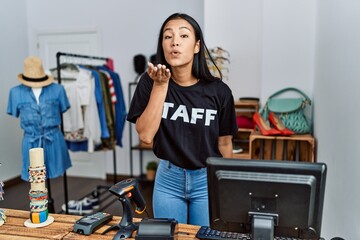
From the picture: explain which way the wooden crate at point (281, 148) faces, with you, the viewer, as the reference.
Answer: facing the viewer

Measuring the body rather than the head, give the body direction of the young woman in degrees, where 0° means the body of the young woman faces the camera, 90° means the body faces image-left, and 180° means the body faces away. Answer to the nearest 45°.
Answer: approximately 0°

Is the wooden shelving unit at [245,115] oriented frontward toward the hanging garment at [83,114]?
no

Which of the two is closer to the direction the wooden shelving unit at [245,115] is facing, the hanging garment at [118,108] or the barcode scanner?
the barcode scanner

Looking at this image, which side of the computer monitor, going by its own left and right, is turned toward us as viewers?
back

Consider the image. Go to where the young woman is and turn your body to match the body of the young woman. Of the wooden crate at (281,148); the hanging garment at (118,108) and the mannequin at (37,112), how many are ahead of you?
0

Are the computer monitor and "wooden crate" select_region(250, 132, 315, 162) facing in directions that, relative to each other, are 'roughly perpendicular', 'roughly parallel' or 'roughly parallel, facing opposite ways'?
roughly parallel, facing opposite ways

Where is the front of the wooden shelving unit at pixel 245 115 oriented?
toward the camera

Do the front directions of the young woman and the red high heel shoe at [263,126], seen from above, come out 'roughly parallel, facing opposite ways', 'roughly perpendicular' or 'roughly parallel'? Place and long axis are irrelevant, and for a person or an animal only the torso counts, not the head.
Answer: roughly perpendicular

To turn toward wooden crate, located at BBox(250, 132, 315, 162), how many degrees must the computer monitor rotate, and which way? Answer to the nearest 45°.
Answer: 0° — it already faces it

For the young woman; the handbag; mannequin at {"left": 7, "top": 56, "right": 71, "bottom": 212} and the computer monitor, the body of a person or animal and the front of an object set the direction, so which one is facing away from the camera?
the computer monitor

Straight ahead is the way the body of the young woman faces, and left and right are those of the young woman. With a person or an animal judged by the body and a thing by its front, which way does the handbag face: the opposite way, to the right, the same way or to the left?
the same way

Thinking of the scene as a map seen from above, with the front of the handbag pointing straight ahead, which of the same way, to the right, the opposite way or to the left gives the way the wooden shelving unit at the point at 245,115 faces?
the same way

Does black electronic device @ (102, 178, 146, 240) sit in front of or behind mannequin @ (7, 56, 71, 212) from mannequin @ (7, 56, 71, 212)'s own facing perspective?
in front

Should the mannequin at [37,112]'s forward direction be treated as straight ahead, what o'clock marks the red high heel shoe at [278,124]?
The red high heel shoe is roughly at 10 o'clock from the mannequin.

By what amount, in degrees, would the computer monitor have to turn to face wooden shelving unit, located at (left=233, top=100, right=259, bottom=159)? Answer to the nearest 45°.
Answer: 0° — it already faces it

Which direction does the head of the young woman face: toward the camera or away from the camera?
toward the camera

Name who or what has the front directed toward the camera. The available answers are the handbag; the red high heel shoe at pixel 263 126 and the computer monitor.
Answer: the handbag
